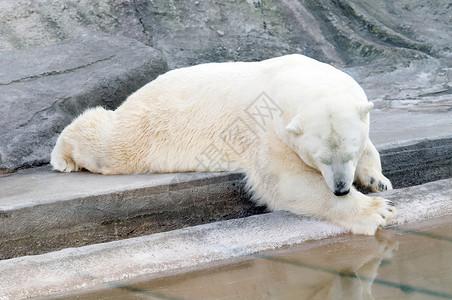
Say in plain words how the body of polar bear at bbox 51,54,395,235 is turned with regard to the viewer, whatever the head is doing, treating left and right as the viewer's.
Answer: facing the viewer and to the right of the viewer

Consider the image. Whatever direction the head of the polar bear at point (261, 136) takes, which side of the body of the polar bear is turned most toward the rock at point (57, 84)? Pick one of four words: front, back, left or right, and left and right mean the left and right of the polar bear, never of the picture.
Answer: back
